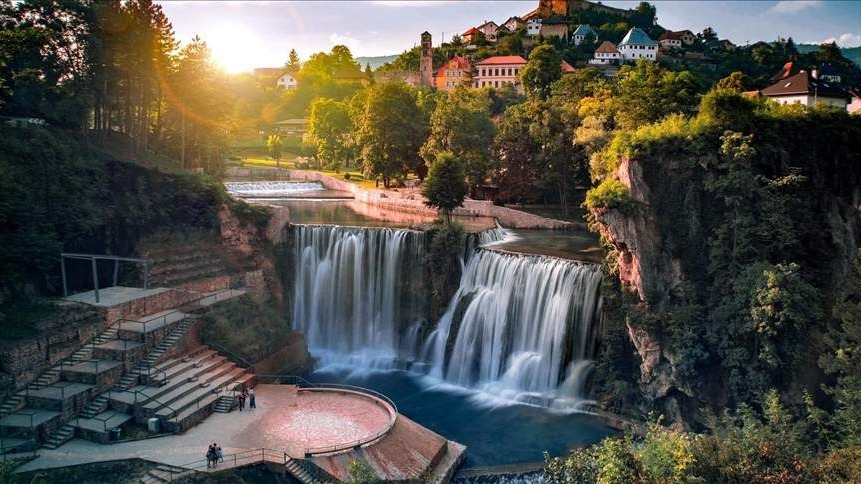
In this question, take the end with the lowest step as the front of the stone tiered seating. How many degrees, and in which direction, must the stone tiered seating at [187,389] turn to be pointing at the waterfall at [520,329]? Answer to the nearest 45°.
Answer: approximately 45° to its left

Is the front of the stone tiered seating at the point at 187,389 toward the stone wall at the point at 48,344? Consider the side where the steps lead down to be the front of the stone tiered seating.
no

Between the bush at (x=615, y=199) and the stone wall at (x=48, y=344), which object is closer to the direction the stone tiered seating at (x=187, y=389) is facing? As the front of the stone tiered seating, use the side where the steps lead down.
the bush

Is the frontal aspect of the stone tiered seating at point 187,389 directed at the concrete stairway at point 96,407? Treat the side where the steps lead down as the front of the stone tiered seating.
no

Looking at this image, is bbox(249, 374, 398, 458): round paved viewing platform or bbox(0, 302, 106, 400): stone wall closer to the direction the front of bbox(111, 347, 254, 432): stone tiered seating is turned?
the round paved viewing platform

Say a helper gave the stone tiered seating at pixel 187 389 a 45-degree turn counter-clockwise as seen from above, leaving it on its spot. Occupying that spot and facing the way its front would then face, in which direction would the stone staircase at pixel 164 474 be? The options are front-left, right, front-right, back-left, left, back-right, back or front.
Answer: right

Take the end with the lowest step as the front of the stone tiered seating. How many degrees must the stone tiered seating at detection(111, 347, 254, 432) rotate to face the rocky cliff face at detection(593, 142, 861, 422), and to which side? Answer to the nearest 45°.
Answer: approximately 45° to its left

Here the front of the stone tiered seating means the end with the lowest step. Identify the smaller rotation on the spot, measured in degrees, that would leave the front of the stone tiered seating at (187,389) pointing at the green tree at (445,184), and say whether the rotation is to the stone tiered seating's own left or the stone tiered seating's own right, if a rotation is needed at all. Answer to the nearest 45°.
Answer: approximately 90° to the stone tiered seating's own left

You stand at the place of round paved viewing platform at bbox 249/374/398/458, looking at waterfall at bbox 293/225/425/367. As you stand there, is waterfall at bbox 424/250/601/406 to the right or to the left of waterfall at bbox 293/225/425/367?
right
